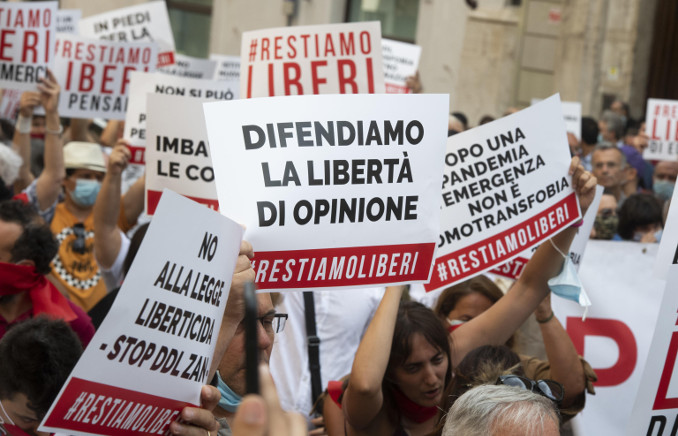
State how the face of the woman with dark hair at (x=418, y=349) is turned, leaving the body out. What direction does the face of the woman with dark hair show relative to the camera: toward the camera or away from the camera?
toward the camera

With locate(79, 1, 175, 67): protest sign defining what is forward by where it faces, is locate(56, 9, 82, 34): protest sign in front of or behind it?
behind

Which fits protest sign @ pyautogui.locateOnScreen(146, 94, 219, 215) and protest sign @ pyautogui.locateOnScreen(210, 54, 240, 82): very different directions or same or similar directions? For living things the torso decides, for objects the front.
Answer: same or similar directions

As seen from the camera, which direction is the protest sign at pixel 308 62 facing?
toward the camera

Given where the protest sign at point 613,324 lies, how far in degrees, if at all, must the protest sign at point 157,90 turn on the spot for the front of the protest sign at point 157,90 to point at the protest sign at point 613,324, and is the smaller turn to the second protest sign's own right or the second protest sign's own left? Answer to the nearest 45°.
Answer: approximately 45° to the second protest sign's own left

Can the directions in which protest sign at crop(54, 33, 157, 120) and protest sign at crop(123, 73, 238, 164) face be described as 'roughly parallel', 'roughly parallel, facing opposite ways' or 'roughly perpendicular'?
roughly parallel

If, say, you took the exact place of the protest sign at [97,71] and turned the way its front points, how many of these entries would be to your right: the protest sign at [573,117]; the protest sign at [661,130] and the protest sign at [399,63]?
0

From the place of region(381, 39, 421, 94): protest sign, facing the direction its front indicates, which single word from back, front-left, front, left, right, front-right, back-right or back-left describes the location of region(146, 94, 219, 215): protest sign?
front

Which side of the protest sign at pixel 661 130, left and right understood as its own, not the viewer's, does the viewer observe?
front

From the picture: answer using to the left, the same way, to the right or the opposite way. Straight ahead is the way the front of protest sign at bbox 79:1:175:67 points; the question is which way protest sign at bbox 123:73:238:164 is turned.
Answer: the same way

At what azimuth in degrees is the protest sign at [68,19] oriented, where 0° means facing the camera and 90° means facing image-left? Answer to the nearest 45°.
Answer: approximately 0°

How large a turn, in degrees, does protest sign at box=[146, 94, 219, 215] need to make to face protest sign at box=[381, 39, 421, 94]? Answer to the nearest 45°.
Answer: approximately 180°

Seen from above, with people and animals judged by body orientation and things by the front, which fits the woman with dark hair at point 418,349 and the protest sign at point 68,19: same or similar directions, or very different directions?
same or similar directions

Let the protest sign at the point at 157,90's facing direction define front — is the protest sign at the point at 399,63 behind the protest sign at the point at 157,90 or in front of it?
behind

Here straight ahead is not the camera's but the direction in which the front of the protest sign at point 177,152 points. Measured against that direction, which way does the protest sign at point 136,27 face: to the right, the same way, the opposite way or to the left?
the same way

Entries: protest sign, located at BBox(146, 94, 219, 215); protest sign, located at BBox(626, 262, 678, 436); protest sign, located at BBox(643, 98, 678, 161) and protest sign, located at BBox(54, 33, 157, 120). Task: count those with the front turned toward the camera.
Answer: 4

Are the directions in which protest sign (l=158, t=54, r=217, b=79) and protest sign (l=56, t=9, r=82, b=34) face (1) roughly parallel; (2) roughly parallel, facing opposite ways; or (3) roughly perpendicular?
roughly parallel

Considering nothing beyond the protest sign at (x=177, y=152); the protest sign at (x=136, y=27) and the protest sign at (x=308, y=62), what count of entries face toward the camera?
3

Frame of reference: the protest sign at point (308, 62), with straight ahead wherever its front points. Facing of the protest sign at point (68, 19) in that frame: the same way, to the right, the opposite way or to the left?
the same way

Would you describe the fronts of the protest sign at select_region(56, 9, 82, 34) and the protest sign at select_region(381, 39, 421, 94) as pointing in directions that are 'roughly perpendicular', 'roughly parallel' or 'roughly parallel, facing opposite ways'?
roughly parallel

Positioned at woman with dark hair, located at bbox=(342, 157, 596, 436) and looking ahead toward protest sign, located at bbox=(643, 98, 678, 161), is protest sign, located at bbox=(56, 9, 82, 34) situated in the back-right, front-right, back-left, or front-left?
front-left

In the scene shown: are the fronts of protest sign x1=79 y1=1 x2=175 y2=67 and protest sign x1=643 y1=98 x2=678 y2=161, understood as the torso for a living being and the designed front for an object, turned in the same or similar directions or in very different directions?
same or similar directions
